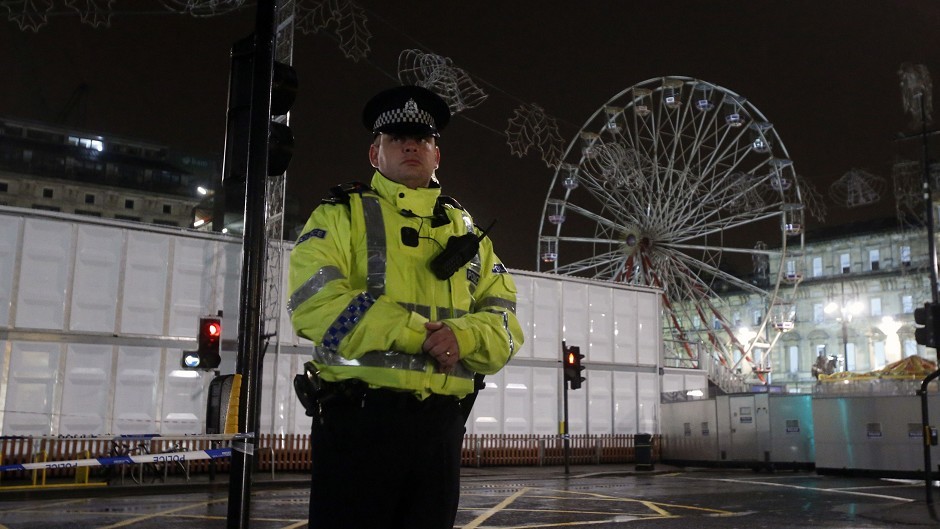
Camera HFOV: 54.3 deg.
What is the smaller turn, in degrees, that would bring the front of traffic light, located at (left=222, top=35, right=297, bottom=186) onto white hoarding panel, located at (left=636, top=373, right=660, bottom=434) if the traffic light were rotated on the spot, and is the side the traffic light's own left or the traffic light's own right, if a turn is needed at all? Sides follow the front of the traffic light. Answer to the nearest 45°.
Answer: approximately 45° to the traffic light's own left

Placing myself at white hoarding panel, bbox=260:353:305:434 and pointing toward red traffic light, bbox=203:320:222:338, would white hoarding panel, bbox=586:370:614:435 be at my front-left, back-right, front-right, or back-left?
back-left

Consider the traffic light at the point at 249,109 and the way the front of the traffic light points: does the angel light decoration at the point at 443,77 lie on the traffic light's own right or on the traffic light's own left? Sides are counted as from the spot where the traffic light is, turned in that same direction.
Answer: on the traffic light's own left

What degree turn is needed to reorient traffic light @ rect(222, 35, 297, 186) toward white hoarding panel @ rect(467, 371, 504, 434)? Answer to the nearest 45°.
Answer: approximately 90° to its left

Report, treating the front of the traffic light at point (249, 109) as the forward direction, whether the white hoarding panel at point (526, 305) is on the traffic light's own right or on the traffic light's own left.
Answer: on the traffic light's own left

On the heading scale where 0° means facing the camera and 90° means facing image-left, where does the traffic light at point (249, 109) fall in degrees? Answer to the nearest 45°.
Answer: approximately 270°

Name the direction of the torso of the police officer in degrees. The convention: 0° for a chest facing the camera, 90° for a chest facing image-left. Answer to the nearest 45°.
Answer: approximately 315°

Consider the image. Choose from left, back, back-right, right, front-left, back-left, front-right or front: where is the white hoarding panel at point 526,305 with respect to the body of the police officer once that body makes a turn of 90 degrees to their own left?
front-left

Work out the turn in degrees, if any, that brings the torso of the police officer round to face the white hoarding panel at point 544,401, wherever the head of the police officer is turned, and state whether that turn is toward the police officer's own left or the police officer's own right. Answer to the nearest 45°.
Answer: approximately 135° to the police officer's own left

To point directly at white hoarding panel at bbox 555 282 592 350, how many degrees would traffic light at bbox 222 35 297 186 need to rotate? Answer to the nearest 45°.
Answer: approximately 45° to its left
